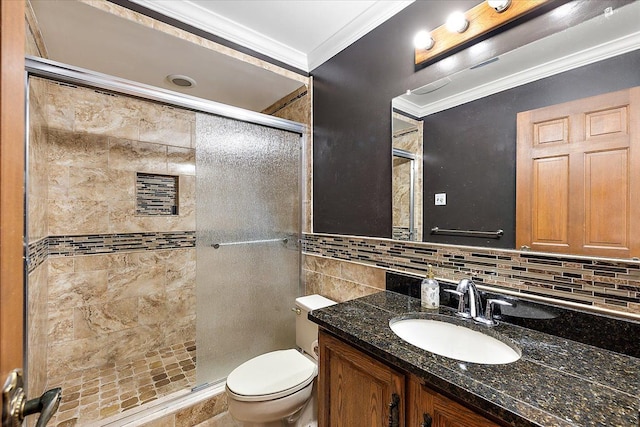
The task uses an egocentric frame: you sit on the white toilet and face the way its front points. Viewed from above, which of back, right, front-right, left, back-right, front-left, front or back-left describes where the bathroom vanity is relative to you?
left

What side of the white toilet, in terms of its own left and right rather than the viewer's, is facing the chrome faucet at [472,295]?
left

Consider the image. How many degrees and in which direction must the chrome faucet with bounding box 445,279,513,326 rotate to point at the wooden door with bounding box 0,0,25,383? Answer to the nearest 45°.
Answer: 0° — it already faces it

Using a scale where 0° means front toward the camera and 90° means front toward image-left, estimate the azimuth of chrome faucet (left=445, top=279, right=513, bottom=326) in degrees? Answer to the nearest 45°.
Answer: approximately 45°

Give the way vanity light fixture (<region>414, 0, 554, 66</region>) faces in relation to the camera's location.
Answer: facing the viewer and to the left of the viewer
